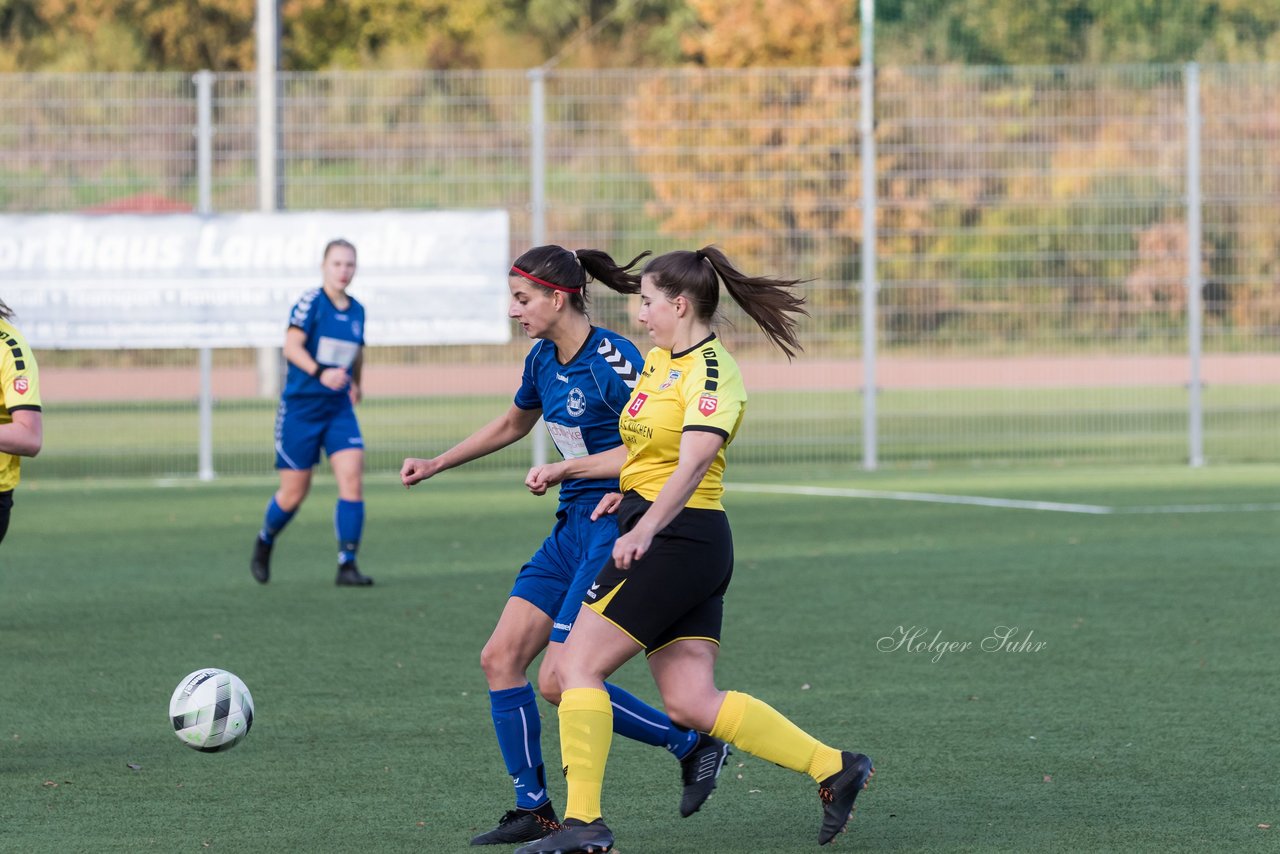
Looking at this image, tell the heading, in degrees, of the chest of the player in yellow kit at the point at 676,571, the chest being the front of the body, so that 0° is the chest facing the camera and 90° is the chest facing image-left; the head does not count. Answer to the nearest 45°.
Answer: approximately 90°

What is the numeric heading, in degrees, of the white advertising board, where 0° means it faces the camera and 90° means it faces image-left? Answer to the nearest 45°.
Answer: approximately 0°

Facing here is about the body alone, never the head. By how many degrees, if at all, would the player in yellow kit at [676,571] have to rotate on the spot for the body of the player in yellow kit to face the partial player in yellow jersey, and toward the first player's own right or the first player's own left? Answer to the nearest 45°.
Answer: approximately 45° to the first player's own right

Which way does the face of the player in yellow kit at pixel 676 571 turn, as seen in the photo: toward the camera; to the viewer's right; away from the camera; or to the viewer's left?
to the viewer's left

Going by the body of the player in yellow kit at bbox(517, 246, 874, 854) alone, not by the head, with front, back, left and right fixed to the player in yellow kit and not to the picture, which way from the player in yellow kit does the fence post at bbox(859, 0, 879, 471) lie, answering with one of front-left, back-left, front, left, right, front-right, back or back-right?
right

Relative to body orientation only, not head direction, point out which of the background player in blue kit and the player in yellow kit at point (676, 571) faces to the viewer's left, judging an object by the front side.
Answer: the player in yellow kit

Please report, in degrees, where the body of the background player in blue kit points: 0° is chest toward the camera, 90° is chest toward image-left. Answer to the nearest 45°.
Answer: approximately 315°

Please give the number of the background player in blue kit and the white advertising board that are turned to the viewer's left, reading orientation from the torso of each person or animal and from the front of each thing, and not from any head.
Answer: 0

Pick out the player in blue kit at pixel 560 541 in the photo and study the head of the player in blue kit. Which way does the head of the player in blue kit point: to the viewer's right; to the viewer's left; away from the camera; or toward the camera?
to the viewer's left

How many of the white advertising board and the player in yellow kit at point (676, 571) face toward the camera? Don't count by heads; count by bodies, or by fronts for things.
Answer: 1

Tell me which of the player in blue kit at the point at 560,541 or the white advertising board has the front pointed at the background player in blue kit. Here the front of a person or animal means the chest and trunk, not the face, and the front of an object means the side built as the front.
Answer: the white advertising board

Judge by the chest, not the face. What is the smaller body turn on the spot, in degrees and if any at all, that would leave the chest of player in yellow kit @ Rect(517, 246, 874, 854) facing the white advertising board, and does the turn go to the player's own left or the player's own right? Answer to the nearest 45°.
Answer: approximately 90° to the player's own right

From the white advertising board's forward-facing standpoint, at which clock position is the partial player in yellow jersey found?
The partial player in yellow jersey is roughly at 12 o'clock from the white advertising board.
